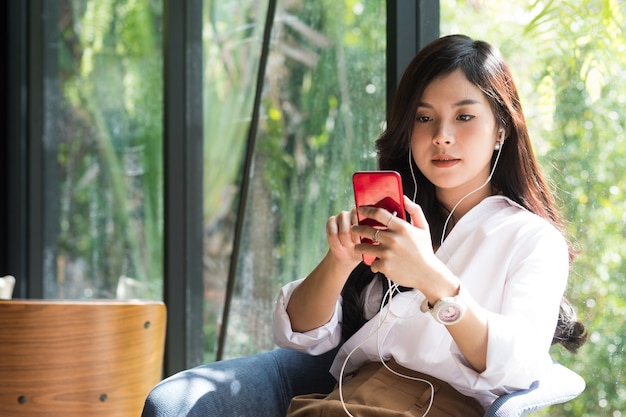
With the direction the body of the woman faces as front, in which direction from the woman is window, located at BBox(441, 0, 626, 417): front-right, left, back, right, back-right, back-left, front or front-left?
back

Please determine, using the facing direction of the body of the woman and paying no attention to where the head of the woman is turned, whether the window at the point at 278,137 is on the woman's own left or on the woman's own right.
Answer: on the woman's own right

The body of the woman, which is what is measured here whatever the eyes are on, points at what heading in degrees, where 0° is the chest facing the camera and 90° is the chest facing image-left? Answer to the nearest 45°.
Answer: approximately 45°
